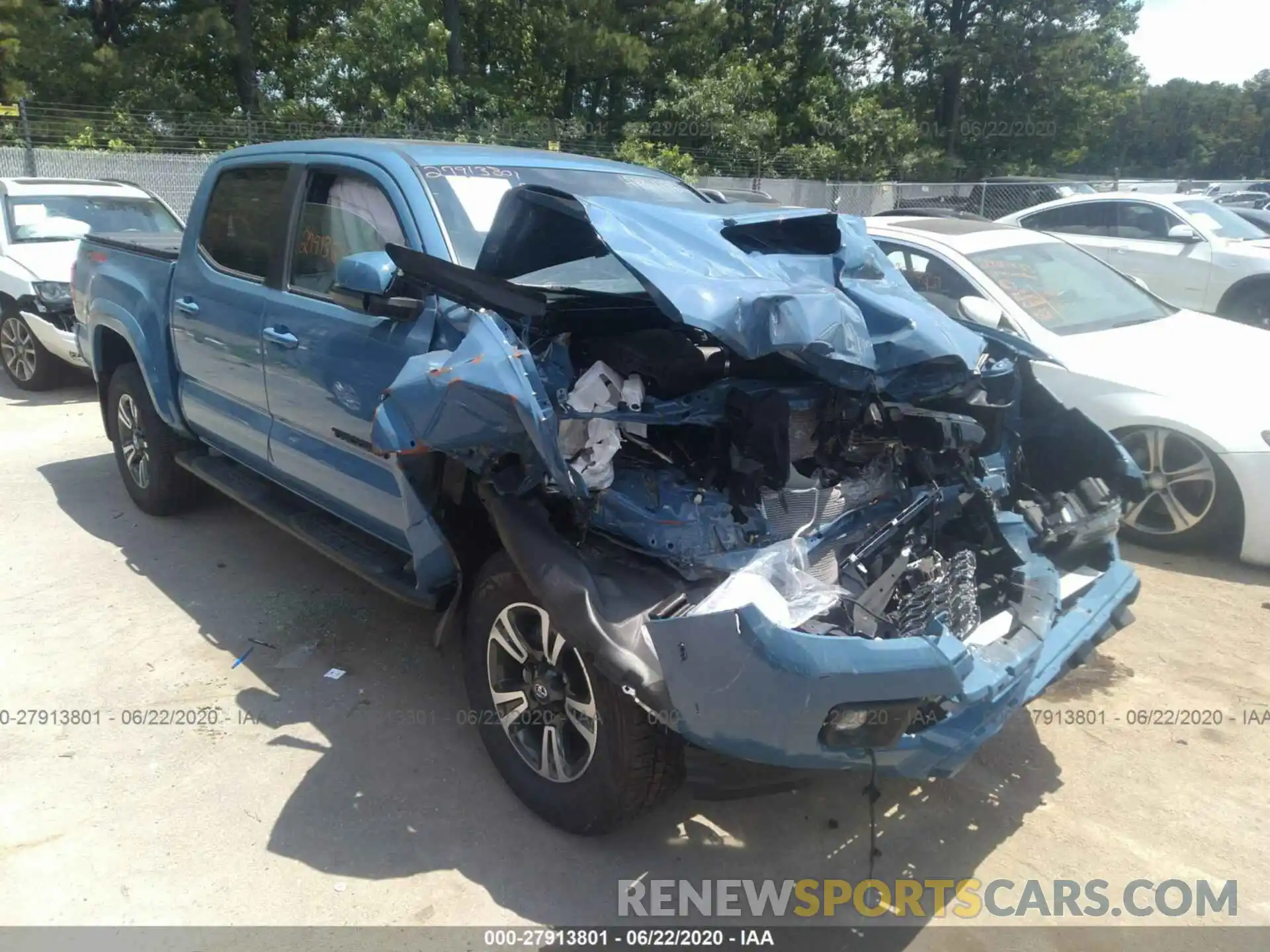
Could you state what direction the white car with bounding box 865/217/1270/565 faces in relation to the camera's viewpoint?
facing the viewer and to the right of the viewer

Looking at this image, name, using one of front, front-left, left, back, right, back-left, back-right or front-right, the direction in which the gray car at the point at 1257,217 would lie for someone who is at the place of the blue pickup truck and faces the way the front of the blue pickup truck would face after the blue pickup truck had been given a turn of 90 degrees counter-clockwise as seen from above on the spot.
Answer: front

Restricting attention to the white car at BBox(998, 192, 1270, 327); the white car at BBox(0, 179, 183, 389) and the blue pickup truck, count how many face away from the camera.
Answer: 0

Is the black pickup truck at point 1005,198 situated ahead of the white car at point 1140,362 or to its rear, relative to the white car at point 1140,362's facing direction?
to the rear

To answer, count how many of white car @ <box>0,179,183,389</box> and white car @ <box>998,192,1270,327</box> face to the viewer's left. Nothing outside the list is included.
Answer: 0

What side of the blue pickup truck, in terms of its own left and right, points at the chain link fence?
back

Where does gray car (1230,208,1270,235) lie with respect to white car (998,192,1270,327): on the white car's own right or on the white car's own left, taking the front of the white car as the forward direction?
on the white car's own left

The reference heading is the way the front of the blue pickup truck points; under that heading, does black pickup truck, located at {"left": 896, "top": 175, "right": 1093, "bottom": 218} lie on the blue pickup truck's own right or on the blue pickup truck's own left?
on the blue pickup truck's own left

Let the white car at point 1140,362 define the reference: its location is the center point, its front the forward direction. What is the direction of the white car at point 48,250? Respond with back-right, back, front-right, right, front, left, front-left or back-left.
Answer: back-right
